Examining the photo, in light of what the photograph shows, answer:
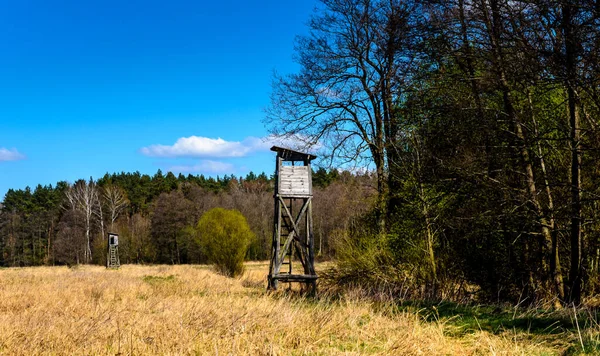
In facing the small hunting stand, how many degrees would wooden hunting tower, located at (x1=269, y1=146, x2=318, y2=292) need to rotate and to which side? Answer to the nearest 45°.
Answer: approximately 135° to its right

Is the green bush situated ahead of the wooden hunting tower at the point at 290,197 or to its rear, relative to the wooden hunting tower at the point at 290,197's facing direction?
to the rear

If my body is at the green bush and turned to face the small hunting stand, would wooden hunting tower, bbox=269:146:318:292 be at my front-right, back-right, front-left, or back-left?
back-left

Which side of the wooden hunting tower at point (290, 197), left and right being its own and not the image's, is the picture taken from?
front
